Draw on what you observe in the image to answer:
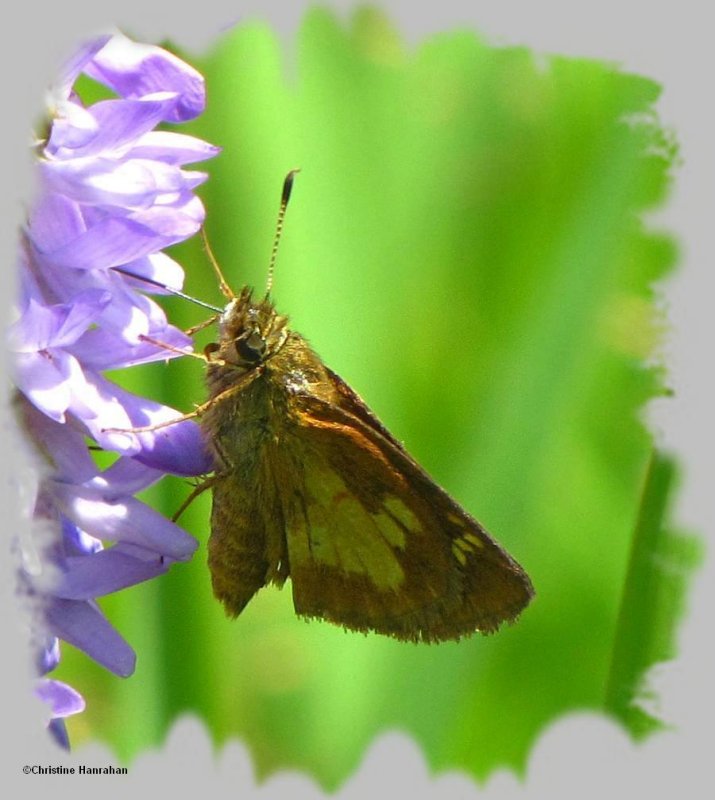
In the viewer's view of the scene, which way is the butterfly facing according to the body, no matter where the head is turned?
to the viewer's left
